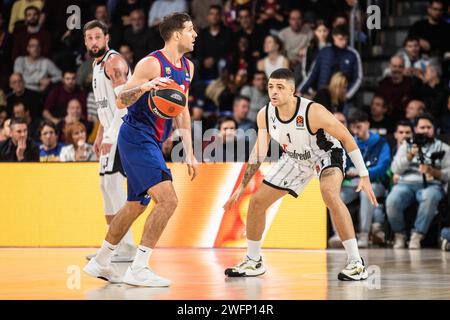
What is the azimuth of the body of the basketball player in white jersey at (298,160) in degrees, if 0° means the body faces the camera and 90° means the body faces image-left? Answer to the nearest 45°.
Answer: approximately 45°

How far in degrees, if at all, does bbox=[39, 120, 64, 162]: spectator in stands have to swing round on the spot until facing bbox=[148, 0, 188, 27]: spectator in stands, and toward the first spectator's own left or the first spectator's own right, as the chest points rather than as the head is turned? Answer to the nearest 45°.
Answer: approximately 135° to the first spectator's own left

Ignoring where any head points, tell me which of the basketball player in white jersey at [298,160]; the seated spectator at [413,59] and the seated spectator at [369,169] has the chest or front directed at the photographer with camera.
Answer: the seated spectator at [413,59]

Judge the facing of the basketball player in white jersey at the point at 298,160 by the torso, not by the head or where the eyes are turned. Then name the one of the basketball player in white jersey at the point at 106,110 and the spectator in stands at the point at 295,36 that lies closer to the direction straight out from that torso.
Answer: the basketball player in white jersey

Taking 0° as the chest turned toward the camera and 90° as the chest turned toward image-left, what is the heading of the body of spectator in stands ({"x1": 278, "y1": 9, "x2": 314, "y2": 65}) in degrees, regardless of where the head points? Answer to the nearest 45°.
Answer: approximately 0°

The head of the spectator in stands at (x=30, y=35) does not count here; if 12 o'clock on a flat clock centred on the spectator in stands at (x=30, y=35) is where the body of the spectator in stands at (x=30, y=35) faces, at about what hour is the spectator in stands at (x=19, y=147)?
the spectator in stands at (x=19, y=147) is roughly at 12 o'clock from the spectator in stands at (x=30, y=35).

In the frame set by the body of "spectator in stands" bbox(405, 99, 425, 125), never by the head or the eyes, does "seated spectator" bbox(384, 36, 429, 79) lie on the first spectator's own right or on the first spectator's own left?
on the first spectator's own right
